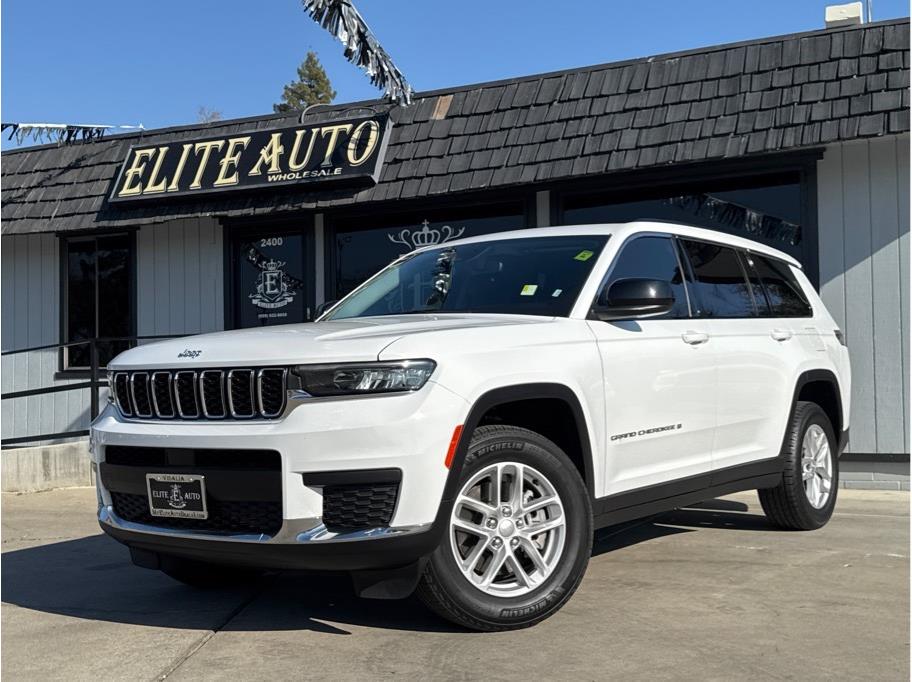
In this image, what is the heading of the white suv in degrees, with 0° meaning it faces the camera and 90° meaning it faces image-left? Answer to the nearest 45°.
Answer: approximately 45°

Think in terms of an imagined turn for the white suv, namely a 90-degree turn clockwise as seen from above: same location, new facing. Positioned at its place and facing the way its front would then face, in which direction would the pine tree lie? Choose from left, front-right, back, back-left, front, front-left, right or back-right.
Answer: front-right

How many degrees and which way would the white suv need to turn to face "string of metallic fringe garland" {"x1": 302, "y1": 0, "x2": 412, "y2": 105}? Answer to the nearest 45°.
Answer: approximately 135° to its right

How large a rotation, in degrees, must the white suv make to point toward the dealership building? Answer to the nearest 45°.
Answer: approximately 135° to its right
